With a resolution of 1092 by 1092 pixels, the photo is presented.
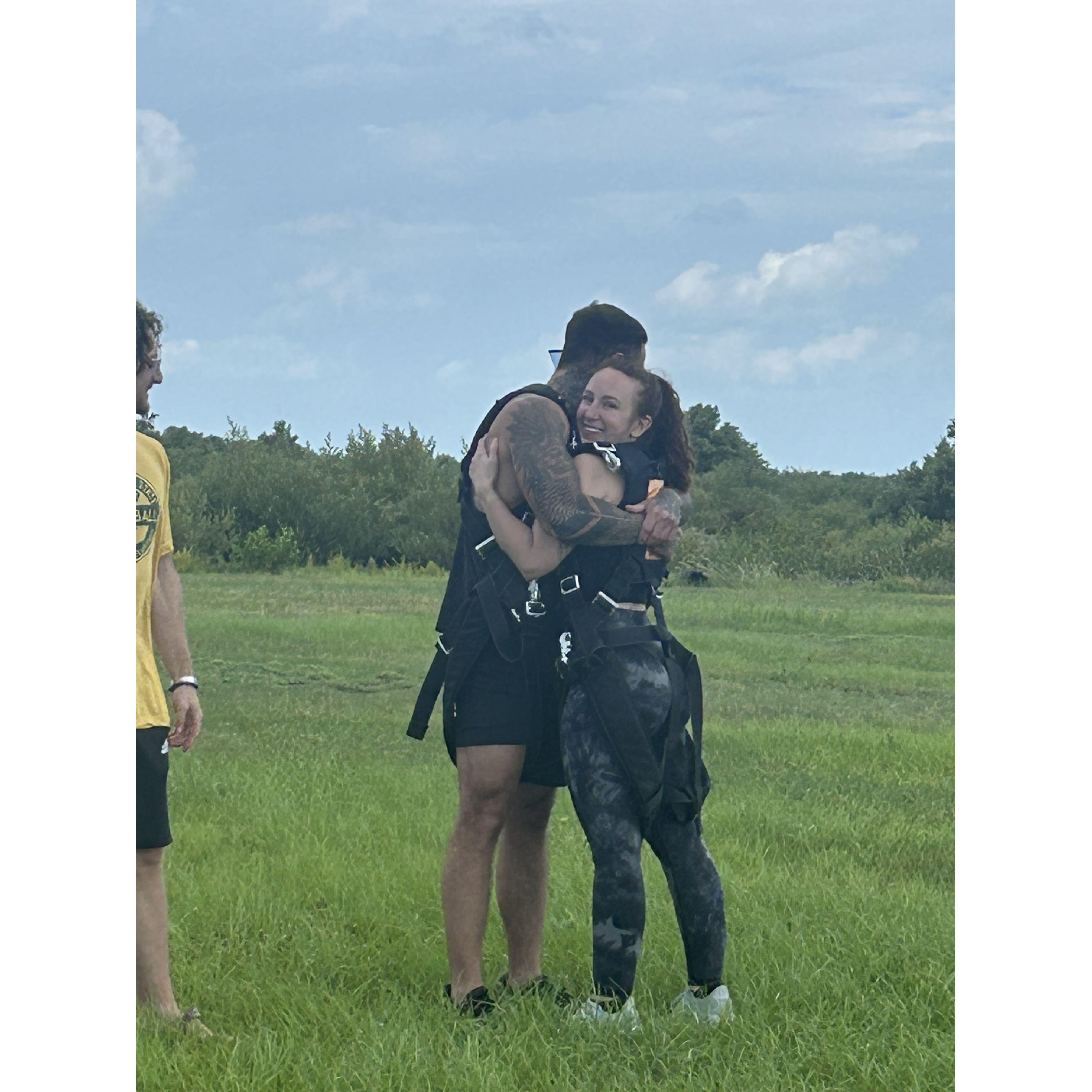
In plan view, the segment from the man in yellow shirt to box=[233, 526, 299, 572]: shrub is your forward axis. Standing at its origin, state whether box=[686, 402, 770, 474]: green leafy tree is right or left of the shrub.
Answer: right

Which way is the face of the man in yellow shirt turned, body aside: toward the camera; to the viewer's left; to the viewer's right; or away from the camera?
to the viewer's right

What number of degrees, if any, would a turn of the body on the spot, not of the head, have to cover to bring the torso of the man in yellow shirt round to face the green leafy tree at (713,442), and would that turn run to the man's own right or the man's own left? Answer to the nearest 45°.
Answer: approximately 90° to the man's own left

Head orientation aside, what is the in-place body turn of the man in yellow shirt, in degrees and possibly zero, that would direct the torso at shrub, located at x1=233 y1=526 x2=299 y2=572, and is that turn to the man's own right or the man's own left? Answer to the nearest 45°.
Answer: approximately 135° to the man's own left

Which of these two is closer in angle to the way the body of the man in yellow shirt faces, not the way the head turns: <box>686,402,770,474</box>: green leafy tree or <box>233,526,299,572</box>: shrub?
the green leafy tree

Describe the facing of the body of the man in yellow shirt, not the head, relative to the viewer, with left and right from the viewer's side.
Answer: facing the viewer and to the right of the viewer
